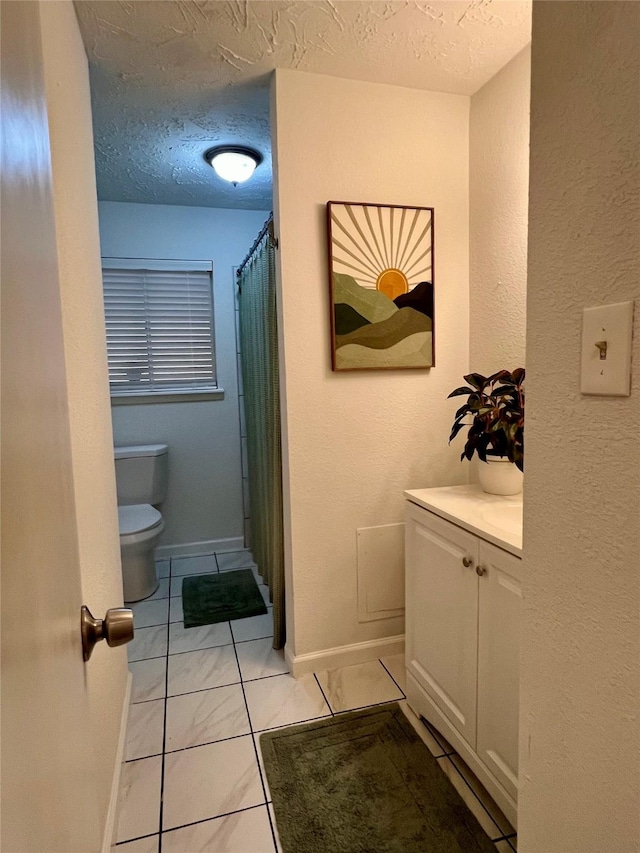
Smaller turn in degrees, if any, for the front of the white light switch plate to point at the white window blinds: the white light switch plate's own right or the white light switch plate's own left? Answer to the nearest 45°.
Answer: approximately 90° to the white light switch plate's own right

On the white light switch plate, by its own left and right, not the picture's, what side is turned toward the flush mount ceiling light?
right

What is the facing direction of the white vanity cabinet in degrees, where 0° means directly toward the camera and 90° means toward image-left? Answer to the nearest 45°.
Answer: approximately 45°

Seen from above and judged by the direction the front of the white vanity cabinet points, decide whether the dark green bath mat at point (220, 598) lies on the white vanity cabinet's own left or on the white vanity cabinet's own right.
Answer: on the white vanity cabinet's own right

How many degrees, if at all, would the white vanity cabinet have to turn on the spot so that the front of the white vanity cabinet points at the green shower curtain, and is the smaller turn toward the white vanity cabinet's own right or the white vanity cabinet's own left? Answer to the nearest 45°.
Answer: approximately 90° to the white vanity cabinet's own right

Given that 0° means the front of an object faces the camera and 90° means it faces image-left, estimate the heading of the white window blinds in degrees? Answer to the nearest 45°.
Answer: approximately 0°

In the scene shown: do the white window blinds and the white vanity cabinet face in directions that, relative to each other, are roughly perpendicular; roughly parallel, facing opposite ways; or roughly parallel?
roughly perpendicular

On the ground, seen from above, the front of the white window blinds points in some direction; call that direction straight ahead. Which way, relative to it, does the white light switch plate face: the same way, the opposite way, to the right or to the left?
to the right

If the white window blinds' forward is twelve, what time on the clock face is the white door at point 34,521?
The white door is roughly at 12 o'clock from the white window blinds.

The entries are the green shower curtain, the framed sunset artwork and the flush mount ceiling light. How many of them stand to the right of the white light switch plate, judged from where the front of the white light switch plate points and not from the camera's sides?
3
